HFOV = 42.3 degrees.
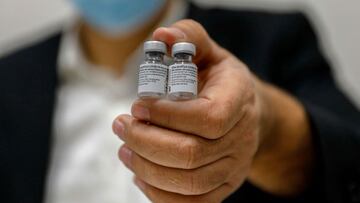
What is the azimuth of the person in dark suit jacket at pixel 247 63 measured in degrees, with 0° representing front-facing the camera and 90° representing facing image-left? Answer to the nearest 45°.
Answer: approximately 0°
